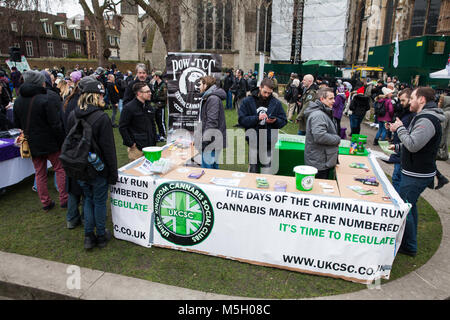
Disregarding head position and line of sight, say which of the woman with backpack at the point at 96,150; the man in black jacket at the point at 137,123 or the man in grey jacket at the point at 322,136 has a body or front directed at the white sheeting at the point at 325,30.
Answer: the woman with backpack

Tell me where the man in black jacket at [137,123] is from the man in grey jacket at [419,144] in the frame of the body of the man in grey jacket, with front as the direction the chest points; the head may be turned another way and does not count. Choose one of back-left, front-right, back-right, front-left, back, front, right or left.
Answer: front

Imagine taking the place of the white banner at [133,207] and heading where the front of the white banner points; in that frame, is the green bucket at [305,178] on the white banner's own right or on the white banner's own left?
on the white banner's own left

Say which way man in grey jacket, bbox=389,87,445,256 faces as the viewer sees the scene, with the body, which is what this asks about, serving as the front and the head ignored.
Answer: to the viewer's left

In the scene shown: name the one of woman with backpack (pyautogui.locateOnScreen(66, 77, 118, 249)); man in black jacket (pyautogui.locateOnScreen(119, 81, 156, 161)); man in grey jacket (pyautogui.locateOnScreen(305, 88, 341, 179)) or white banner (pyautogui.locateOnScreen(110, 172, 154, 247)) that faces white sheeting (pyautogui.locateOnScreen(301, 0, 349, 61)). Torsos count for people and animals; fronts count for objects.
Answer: the woman with backpack

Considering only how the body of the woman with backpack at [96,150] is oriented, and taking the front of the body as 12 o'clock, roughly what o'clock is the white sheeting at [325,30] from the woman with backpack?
The white sheeting is roughly at 12 o'clock from the woman with backpack.

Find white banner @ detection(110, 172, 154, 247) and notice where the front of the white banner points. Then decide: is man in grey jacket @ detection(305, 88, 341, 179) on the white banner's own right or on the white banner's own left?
on the white banner's own left

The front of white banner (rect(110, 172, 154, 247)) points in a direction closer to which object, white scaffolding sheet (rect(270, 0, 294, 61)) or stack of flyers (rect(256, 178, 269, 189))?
the stack of flyers

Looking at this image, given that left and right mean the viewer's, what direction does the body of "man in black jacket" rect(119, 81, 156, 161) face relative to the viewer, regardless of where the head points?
facing the viewer and to the right of the viewer

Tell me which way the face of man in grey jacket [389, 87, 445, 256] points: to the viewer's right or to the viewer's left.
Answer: to the viewer's left

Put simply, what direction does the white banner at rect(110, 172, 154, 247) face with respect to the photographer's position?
facing the viewer

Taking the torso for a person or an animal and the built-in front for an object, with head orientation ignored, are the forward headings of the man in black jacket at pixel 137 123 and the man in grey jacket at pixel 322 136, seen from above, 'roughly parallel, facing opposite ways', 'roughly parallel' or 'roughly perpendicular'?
roughly parallel
